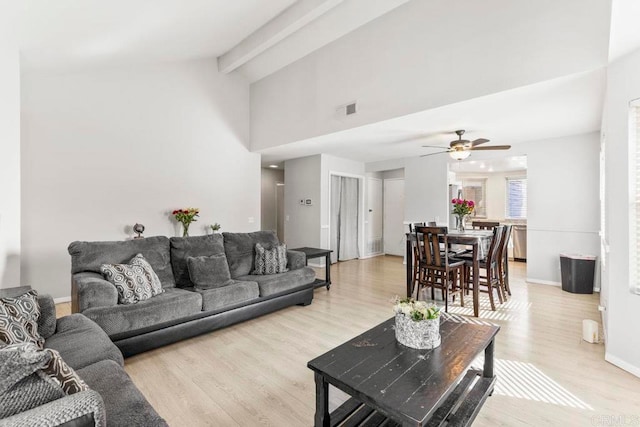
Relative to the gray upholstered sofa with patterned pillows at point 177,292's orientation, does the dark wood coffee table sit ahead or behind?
ahead

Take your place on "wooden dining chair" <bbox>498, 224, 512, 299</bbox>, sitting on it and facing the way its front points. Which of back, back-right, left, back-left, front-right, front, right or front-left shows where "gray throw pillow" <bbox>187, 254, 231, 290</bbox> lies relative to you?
front-left

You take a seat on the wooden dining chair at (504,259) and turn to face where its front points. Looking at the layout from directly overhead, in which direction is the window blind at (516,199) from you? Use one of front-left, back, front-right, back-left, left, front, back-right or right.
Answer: right

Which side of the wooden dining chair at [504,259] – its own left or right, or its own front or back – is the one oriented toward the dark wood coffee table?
left

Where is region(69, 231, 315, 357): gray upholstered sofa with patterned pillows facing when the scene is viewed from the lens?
facing the viewer and to the right of the viewer

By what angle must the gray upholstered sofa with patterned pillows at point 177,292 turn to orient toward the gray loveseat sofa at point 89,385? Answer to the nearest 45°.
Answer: approximately 45° to its right

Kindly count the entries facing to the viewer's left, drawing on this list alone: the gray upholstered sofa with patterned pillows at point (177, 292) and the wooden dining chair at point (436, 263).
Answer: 0

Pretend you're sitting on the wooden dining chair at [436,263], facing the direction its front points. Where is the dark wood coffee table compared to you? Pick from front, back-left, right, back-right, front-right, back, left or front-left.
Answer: back-right

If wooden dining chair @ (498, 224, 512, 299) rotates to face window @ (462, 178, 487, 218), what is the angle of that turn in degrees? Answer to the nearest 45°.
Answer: approximately 90° to its right

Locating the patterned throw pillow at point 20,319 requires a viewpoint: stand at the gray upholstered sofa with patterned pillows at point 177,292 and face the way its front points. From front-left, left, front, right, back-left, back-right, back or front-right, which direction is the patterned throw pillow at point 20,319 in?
right

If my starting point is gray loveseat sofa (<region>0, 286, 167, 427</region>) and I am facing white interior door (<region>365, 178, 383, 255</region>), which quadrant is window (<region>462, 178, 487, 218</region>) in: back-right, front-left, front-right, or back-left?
front-right

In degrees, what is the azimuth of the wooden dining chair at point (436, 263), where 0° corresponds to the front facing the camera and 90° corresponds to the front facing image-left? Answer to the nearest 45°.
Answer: approximately 225°

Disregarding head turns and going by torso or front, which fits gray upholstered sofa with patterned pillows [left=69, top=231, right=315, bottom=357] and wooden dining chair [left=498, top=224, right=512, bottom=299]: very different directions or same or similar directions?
very different directions

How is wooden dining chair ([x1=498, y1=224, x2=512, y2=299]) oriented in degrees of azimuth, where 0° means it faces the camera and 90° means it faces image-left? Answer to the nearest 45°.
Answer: approximately 90°

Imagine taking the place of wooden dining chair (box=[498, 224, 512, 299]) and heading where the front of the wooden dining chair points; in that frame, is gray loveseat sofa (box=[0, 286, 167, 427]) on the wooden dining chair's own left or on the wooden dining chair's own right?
on the wooden dining chair's own left
